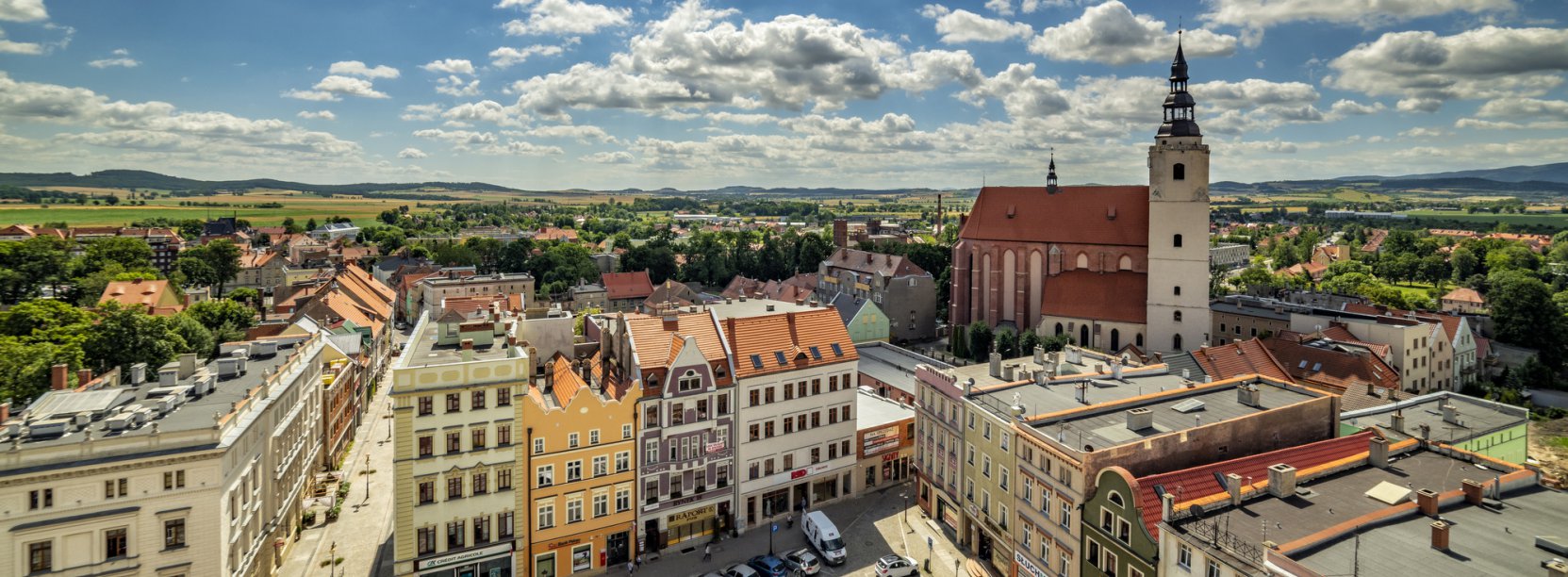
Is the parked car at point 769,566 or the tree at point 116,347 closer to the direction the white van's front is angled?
the parked car

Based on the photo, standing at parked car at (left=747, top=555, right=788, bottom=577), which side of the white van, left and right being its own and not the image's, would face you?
right

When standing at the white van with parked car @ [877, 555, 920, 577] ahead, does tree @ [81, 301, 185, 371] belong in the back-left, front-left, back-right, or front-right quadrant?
back-right

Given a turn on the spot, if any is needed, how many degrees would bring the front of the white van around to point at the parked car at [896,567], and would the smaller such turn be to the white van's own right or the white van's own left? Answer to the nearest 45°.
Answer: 0° — it already faces it

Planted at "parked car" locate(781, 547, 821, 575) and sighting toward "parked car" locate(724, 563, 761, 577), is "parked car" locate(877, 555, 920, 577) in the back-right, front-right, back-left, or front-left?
back-left

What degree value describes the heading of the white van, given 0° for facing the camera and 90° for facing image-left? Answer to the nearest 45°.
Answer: approximately 315°

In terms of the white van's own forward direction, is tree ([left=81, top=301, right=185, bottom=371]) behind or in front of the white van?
behind

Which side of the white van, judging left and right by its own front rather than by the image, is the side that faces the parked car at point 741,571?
right
